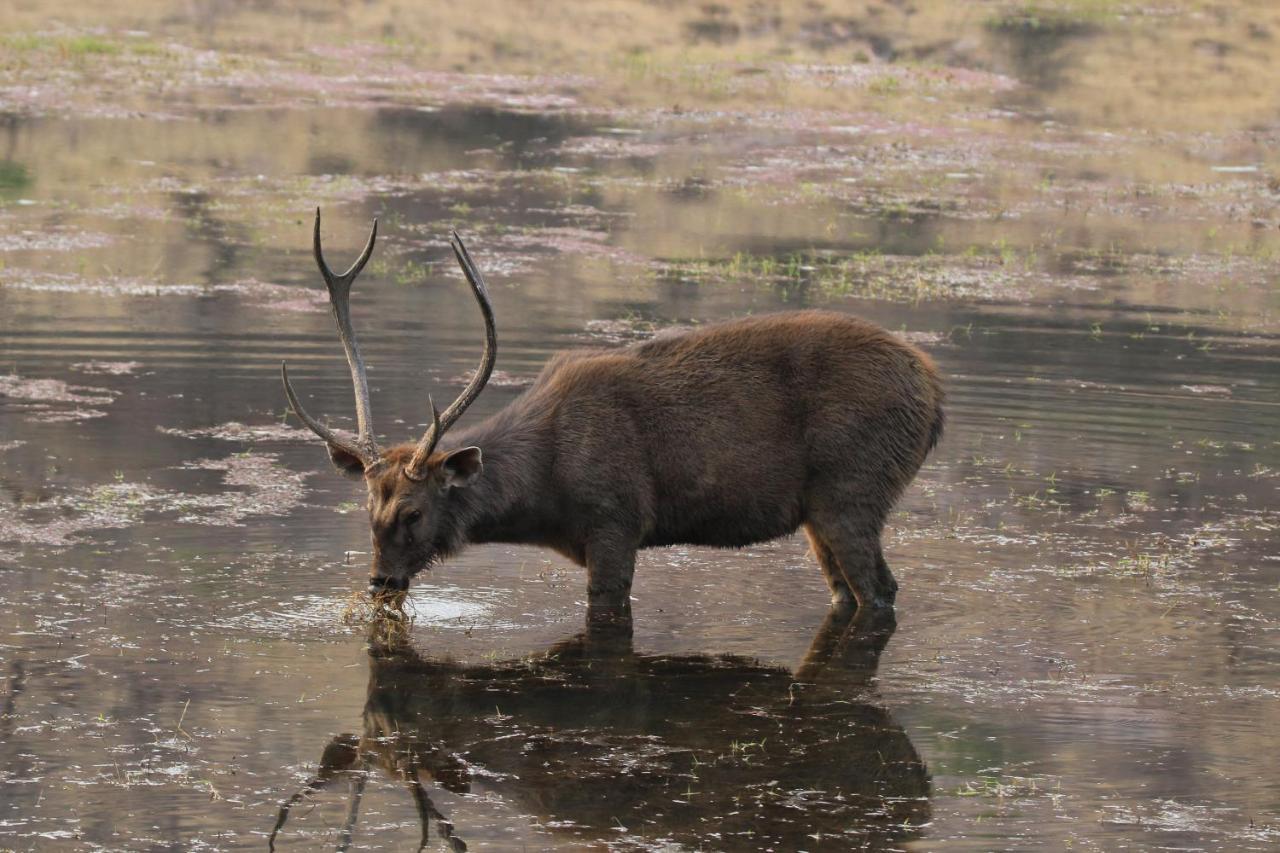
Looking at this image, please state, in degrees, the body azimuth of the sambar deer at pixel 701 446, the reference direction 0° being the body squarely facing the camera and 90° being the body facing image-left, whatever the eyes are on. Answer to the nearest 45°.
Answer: approximately 90°
